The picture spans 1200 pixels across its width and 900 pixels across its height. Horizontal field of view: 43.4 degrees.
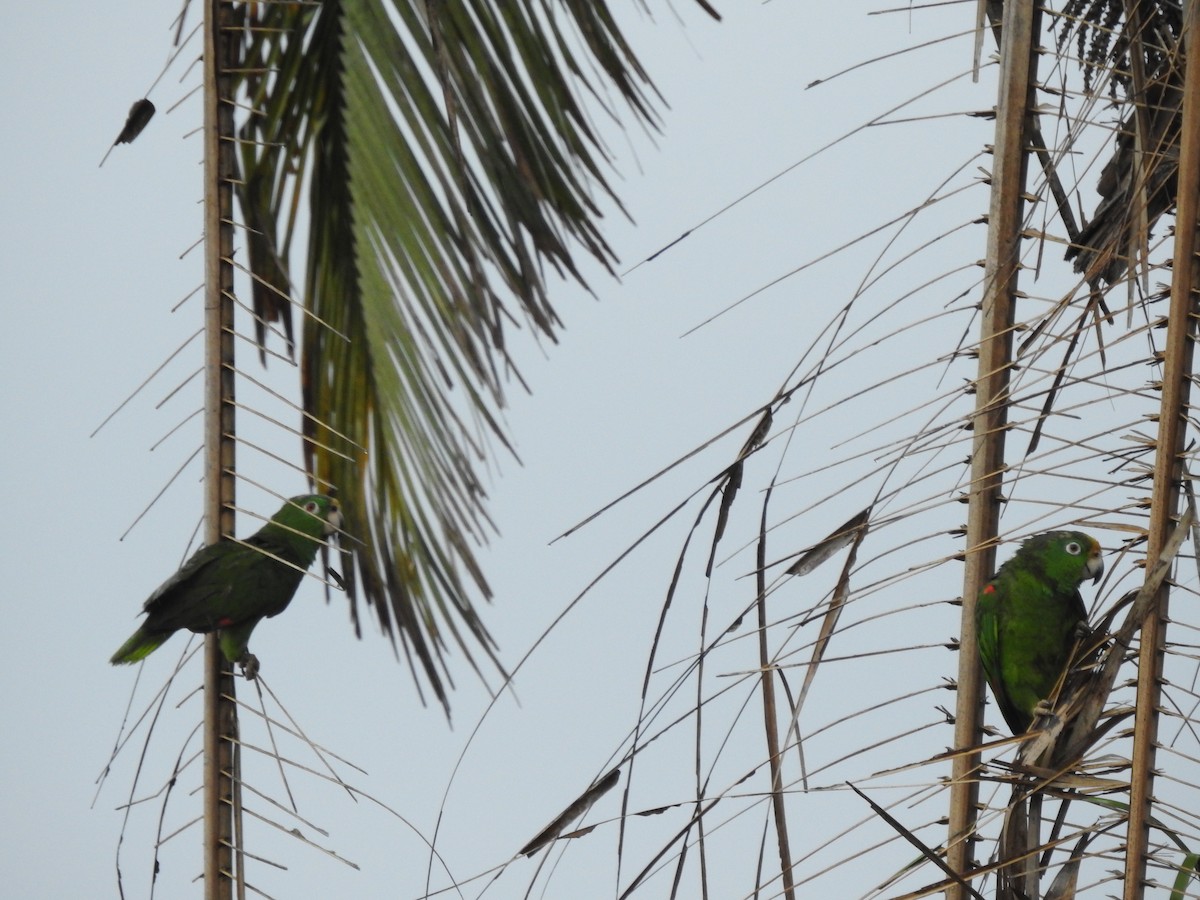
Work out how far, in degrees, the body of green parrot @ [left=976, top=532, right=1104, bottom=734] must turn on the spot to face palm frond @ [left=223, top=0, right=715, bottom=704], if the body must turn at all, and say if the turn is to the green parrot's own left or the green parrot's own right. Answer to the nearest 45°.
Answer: approximately 135° to the green parrot's own right

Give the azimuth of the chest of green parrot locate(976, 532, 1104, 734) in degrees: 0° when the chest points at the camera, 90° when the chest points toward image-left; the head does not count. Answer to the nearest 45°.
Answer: approximately 315°

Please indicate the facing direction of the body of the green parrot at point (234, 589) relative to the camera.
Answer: to the viewer's right

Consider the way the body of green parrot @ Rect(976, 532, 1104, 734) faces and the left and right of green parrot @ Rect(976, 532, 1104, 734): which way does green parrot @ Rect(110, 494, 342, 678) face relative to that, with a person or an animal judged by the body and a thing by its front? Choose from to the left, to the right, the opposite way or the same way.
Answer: to the left
